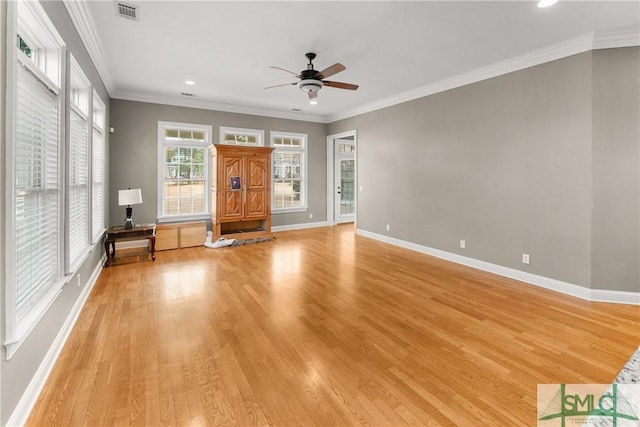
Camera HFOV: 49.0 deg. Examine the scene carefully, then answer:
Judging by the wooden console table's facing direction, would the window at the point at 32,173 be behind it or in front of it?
in front

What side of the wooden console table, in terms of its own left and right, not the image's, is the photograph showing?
front

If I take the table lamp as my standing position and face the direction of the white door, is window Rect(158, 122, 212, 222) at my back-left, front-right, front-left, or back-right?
front-left

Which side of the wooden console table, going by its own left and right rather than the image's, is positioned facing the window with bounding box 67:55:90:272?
front
